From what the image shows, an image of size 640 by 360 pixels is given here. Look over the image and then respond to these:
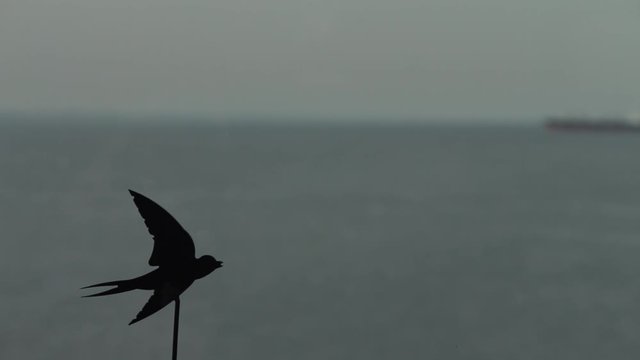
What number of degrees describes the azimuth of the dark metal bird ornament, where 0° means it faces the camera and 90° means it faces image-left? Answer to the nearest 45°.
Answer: approximately 270°

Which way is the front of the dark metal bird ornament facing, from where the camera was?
facing to the right of the viewer
